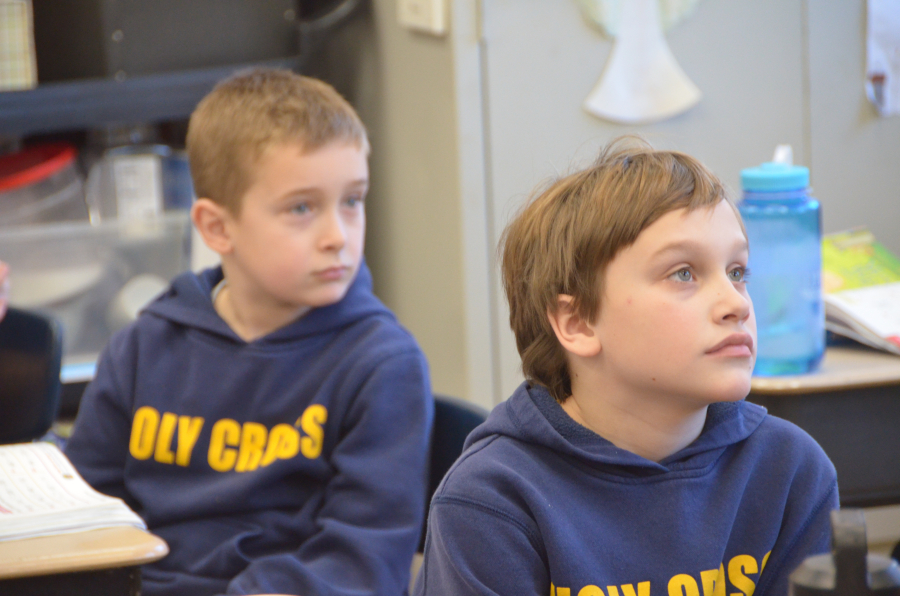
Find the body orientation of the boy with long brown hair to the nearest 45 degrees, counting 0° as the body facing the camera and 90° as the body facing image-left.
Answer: approximately 315°

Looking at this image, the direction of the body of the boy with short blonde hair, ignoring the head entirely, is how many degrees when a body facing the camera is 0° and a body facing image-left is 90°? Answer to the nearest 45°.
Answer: approximately 0°

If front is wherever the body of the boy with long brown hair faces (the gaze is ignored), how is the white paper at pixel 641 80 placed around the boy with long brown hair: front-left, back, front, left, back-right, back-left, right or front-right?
back-left

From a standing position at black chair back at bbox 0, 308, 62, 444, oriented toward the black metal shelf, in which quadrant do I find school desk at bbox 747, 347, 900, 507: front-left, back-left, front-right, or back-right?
back-right

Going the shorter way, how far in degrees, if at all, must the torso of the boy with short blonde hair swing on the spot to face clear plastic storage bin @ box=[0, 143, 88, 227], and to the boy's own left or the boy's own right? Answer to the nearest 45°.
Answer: approximately 180°

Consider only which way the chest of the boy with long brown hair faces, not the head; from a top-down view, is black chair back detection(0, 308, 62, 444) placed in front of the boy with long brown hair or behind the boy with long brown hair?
behind

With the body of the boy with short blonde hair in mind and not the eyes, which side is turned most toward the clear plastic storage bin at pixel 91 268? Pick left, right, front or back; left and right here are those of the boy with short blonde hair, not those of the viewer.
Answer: back
